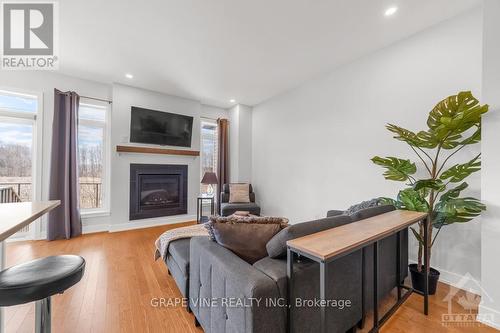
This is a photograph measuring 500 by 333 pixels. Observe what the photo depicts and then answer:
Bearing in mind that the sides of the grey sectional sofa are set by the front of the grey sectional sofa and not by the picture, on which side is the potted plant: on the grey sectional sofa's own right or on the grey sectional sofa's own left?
on the grey sectional sofa's own right

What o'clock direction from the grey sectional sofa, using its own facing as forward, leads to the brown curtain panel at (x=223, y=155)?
The brown curtain panel is roughly at 1 o'clock from the grey sectional sofa.

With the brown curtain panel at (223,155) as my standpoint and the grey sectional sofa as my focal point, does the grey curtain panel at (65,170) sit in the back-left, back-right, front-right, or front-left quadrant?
front-right

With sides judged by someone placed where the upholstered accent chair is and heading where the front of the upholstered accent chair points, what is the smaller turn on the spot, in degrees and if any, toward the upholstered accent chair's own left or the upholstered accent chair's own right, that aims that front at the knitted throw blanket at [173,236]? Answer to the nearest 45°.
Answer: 0° — it already faces it

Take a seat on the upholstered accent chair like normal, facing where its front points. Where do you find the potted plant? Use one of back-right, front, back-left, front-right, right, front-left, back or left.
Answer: front-left

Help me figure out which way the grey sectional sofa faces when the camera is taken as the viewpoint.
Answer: facing away from the viewer and to the left of the viewer

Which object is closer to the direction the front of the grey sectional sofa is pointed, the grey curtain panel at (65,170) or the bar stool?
the grey curtain panel

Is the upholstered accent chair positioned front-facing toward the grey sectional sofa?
yes

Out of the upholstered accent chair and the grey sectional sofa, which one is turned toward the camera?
the upholstered accent chair

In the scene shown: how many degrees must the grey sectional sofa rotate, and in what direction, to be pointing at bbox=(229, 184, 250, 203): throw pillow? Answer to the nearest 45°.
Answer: approximately 45° to its right

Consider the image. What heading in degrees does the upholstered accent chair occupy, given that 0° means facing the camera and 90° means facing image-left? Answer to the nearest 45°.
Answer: approximately 0°

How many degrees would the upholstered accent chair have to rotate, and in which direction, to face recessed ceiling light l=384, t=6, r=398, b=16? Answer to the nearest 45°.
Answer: approximately 45° to its left

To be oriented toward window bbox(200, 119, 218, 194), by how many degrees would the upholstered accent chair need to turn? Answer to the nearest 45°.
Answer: approximately 135° to its right

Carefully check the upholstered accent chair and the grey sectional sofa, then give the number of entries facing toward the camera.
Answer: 1

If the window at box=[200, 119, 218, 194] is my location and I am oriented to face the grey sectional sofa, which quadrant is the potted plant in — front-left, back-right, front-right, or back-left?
front-left

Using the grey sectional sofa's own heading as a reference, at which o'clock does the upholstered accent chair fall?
The upholstered accent chair is roughly at 1 o'clock from the grey sectional sofa.

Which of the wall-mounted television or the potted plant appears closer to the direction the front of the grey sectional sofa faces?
the wall-mounted television

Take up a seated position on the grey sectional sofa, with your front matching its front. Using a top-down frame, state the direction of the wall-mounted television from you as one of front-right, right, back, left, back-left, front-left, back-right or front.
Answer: front

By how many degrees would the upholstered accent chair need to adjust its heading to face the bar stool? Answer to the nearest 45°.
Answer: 0° — it already faces it
